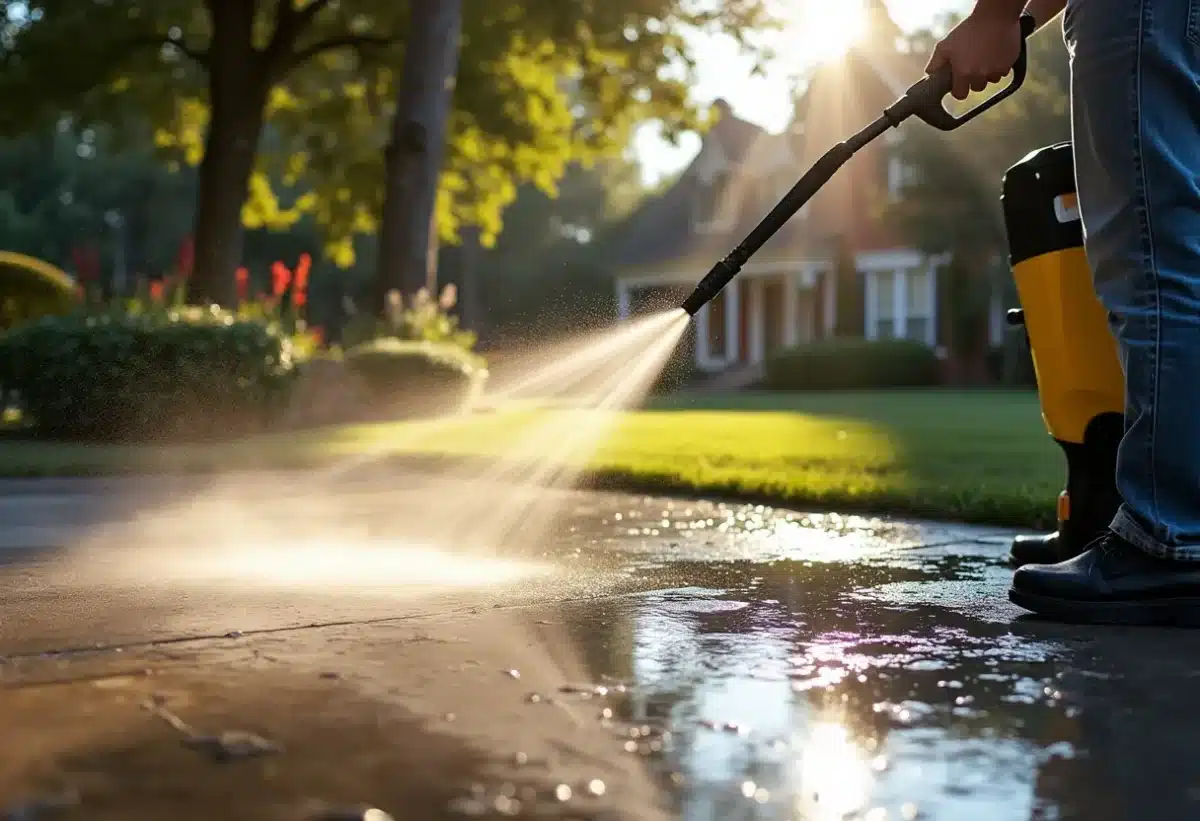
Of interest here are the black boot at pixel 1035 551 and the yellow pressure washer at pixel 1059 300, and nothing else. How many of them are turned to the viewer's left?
2

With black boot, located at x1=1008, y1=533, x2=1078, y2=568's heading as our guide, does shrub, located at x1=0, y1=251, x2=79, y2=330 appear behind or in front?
in front

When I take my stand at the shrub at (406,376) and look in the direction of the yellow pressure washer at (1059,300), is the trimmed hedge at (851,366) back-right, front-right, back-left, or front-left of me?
back-left

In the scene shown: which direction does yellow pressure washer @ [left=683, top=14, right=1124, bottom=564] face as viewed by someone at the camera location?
facing to the left of the viewer

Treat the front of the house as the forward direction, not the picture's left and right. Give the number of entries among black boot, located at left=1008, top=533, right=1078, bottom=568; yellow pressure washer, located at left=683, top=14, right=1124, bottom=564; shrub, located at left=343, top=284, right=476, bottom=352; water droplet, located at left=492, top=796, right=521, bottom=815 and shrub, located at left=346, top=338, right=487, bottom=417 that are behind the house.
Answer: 0

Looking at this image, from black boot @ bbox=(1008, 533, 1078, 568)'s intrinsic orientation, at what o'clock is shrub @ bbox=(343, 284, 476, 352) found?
The shrub is roughly at 2 o'clock from the black boot.

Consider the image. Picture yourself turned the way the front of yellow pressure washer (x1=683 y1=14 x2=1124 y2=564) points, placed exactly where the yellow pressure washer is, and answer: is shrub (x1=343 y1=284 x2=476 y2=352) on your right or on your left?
on your right

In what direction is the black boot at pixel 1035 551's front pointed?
to the viewer's left

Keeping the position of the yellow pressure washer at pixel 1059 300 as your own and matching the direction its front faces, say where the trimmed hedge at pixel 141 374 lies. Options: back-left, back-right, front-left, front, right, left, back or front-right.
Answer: front-right

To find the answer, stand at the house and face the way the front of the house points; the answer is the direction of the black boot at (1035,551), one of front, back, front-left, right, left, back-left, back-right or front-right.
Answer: front-left

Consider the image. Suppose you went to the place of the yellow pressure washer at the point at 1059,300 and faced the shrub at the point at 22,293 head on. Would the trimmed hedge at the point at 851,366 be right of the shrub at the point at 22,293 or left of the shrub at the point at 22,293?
right

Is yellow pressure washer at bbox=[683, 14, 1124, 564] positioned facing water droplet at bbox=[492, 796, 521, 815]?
no

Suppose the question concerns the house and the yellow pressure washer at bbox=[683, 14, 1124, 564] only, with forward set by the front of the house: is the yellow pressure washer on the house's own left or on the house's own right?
on the house's own left

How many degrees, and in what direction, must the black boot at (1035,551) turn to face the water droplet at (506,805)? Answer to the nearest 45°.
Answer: approximately 90° to its left

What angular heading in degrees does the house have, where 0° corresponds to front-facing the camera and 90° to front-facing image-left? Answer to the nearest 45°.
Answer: approximately 45°
